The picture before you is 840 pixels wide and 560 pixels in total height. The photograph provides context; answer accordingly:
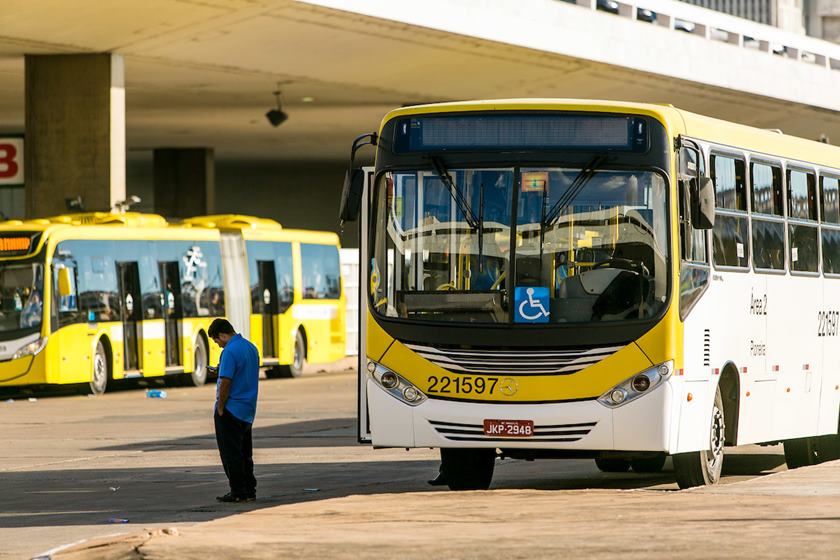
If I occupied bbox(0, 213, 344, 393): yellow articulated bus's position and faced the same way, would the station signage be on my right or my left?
on my right

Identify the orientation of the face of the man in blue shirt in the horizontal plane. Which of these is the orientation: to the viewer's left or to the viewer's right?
to the viewer's left

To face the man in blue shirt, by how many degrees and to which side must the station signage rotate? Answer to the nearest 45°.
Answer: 0° — it already faces them

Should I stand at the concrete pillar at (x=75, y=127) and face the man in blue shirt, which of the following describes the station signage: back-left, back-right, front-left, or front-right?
back-right

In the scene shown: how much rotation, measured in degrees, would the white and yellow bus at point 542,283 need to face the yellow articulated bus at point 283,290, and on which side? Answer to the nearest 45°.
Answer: approximately 180°

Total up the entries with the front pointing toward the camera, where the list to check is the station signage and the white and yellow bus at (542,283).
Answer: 2

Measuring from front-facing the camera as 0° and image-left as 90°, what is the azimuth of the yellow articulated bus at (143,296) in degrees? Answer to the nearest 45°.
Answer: approximately 45°
